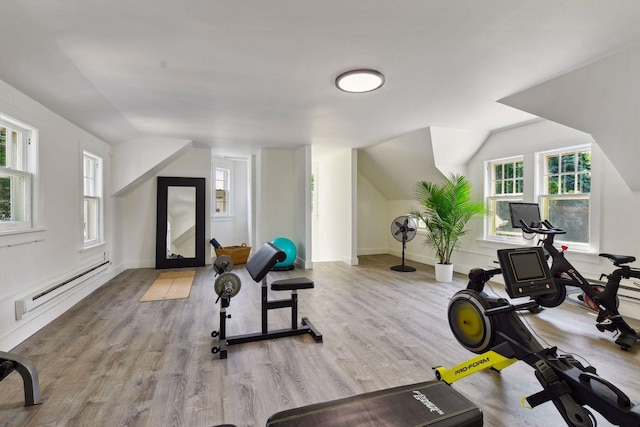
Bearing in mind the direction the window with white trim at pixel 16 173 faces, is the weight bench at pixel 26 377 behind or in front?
in front

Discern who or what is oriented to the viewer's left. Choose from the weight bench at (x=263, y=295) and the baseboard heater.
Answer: the weight bench

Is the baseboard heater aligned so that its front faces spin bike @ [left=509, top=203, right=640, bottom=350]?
yes

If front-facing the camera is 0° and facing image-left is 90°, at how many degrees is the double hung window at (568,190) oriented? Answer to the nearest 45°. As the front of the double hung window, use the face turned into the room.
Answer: approximately 45°

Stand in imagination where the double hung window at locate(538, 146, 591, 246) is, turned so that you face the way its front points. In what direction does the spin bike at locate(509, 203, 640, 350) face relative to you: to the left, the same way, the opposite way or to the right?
to the right

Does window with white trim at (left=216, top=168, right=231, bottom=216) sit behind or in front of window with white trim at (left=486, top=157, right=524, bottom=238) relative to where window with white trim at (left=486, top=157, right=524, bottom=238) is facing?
in front

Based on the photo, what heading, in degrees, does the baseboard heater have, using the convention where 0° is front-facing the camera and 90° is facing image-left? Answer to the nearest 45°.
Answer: approximately 315°

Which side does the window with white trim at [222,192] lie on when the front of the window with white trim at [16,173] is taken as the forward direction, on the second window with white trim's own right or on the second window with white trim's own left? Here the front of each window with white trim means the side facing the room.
on the second window with white trim's own left

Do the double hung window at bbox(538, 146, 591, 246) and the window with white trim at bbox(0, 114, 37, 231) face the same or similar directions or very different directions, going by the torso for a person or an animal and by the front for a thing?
very different directions

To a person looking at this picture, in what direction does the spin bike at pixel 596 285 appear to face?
facing away from the viewer and to the left of the viewer

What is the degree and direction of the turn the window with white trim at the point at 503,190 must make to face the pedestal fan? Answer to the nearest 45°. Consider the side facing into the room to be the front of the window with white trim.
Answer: approximately 45° to its right

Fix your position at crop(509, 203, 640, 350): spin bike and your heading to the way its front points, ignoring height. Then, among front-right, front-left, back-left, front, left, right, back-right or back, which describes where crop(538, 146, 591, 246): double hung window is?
front-right
